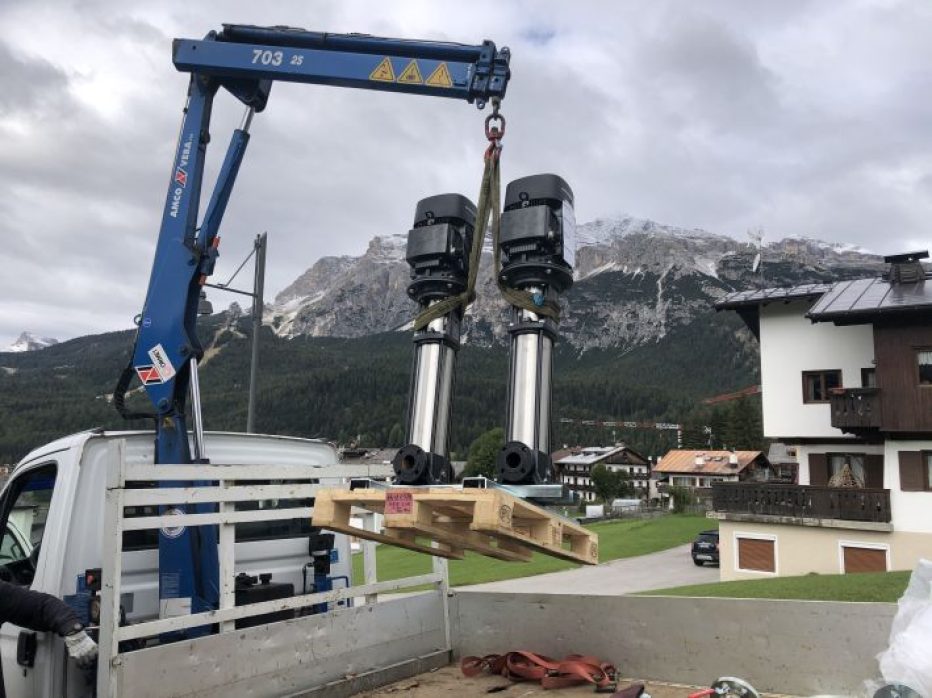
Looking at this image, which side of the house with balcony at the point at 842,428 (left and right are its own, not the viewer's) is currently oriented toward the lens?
front

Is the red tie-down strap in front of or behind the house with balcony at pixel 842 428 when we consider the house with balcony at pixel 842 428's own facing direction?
in front

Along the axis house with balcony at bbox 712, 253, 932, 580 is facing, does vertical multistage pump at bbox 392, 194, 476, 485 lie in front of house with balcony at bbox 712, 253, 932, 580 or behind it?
in front

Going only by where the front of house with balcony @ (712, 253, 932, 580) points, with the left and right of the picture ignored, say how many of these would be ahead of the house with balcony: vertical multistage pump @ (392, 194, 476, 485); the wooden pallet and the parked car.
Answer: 2

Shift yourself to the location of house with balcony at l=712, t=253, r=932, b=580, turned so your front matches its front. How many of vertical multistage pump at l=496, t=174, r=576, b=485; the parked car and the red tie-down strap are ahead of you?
2

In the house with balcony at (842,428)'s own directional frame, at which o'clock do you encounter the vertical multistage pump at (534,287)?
The vertical multistage pump is roughly at 12 o'clock from the house with balcony.

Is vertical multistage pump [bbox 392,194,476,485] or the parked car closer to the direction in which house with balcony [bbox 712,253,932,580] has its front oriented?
the vertical multistage pump

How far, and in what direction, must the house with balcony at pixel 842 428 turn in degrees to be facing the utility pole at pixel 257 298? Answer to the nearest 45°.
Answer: approximately 45° to its right

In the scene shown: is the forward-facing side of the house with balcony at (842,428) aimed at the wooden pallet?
yes

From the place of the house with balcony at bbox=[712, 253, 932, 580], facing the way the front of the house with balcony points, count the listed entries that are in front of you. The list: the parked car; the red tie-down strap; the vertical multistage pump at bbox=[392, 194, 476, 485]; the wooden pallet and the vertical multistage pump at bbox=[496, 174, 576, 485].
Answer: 4
